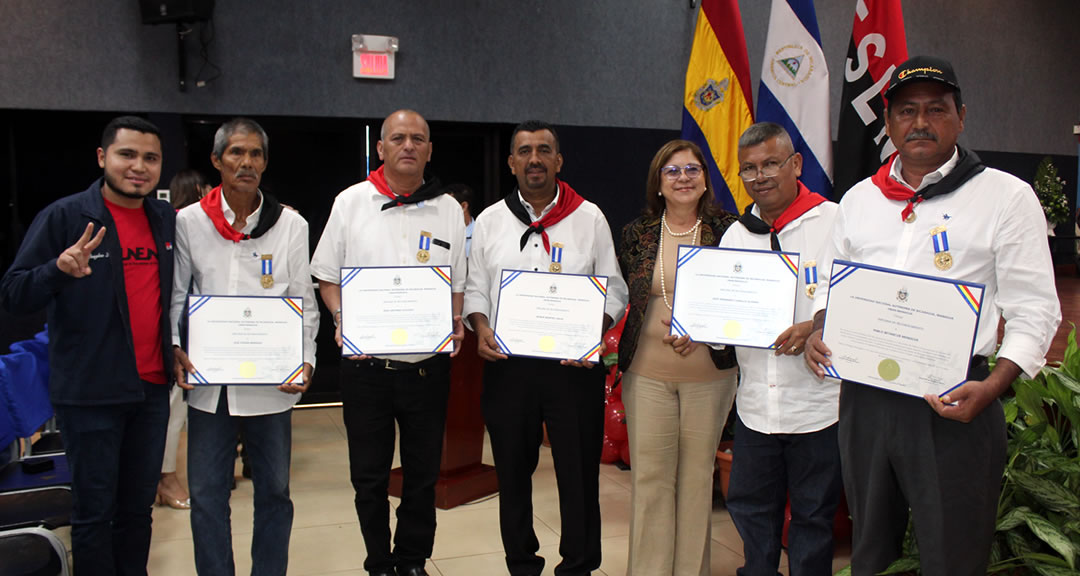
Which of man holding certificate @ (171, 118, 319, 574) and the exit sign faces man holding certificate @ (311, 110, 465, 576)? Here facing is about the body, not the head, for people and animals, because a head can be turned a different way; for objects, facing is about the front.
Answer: the exit sign

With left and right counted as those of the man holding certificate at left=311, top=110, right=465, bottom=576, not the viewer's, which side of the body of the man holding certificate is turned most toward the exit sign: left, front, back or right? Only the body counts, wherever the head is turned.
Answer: back

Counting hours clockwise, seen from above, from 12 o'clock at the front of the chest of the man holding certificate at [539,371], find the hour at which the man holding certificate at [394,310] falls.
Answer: the man holding certificate at [394,310] is roughly at 3 o'clock from the man holding certificate at [539,371].

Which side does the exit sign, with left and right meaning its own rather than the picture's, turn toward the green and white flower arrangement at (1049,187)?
left

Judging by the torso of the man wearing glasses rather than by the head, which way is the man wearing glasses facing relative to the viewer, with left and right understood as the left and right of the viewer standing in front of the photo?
facing the viewer and to the left of the viewer

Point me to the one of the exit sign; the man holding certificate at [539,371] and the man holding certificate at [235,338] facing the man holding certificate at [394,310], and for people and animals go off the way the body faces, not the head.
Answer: the exit sign

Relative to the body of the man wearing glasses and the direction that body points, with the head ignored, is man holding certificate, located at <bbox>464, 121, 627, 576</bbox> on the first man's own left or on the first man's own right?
on the first man's own right

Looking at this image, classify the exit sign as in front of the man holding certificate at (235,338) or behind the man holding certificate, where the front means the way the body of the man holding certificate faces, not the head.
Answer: behind
